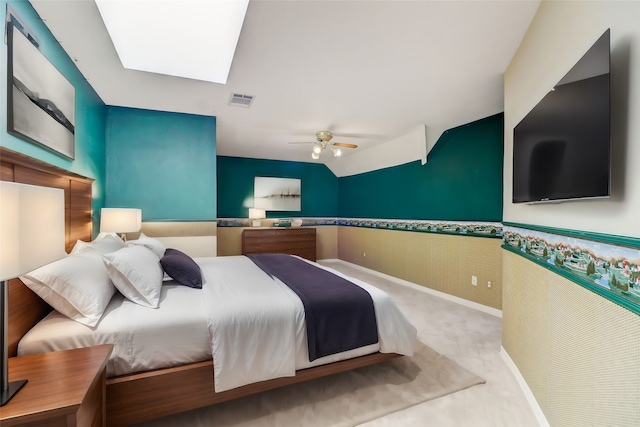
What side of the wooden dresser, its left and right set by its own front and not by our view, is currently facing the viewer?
front

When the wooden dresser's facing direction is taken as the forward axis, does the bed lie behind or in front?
in front

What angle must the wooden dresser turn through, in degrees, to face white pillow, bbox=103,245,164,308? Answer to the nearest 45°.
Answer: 0° — it already faces it

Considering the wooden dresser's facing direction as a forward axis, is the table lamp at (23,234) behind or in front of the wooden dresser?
in front

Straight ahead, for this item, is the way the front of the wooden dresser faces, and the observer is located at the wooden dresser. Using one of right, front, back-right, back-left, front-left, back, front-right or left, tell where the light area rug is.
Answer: front

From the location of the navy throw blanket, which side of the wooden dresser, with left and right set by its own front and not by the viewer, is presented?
front

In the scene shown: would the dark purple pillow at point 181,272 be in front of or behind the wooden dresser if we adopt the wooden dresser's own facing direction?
in front

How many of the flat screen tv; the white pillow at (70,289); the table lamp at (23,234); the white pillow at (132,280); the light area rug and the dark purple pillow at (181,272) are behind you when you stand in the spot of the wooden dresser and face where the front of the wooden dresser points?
0

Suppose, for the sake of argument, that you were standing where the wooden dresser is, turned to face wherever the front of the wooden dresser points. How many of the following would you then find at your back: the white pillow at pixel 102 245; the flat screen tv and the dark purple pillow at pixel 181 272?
0

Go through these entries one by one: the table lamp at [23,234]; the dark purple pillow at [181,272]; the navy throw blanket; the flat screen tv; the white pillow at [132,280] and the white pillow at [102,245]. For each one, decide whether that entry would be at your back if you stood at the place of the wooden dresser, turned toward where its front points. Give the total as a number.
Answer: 0

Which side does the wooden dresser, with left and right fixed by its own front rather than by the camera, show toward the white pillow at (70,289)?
front

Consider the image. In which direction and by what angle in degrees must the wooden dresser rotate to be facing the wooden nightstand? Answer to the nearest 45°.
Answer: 0° — it already faces it
